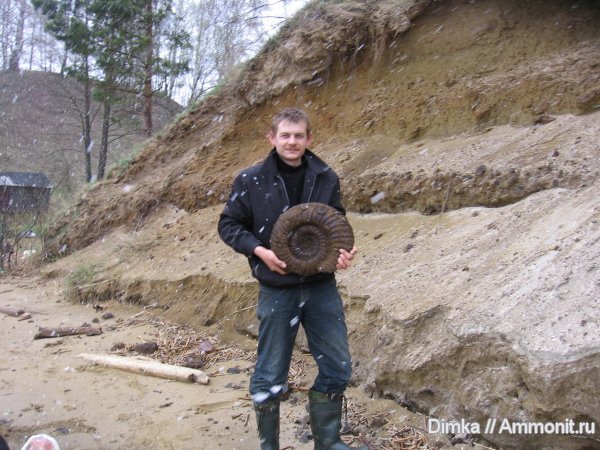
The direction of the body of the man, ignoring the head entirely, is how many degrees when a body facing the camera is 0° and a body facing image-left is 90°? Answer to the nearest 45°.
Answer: approximately 0°

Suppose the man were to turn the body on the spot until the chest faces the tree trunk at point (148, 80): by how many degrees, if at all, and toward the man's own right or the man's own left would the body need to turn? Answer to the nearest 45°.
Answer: approximately 180°

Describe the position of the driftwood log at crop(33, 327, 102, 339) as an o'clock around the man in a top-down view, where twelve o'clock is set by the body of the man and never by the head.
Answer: The driftwood log is roughly at 5 o'clock from the man.

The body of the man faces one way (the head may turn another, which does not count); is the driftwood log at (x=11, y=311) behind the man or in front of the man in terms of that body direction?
behind
